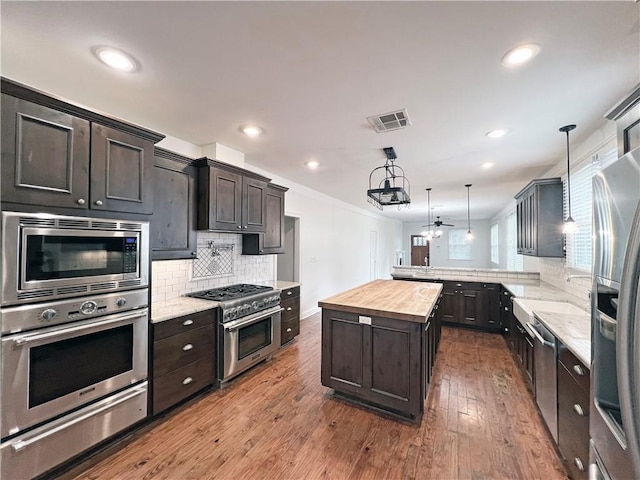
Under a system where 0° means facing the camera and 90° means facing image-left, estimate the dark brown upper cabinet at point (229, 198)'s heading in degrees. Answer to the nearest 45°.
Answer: approximately 315°

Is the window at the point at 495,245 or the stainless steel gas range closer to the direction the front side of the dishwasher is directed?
the stainless steel gas range

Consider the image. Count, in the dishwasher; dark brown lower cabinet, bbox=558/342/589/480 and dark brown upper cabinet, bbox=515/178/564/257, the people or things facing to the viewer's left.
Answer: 3

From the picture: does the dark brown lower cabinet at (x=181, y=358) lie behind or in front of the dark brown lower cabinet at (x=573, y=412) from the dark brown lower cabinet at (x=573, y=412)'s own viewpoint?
in front

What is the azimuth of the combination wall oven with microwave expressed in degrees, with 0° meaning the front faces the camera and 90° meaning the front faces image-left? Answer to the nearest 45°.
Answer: approximately 315°

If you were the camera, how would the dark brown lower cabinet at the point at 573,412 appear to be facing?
facing to the left of the viewer

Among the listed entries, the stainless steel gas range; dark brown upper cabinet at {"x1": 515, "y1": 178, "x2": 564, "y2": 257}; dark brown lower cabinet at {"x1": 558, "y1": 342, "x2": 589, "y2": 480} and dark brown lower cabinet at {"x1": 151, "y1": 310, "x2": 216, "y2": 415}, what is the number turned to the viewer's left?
2

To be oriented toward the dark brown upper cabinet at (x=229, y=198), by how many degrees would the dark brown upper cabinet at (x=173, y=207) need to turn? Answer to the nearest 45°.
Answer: approximately 45° to its left

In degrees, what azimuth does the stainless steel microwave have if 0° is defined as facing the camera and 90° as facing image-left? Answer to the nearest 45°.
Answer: approximately 315°

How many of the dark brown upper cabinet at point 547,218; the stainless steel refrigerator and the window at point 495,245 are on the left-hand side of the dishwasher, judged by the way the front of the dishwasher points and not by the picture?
1

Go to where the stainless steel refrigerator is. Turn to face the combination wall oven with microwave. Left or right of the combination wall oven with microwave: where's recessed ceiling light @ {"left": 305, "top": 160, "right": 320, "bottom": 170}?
right

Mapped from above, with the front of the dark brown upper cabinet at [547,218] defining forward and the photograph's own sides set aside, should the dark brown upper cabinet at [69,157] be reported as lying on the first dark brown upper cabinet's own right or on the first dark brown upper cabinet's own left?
on the first dark brown upper cabinet's own left

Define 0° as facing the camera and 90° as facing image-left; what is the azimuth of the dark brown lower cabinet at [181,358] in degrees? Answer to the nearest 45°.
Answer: approximately 315°
